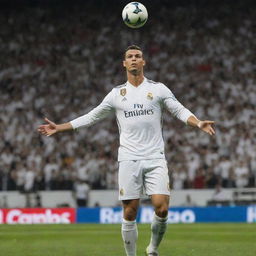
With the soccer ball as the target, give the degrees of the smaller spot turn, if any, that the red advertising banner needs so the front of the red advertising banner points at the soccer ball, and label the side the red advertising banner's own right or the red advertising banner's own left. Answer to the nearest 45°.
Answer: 0° — it already faces it

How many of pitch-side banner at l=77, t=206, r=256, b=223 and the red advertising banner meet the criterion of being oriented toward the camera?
2

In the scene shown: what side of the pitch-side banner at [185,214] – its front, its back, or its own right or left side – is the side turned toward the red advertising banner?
right

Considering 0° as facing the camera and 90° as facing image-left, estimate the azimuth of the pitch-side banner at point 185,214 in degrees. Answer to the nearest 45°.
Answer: approximately 0°

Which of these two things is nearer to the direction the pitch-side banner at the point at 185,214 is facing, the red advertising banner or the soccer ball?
the soccer ball

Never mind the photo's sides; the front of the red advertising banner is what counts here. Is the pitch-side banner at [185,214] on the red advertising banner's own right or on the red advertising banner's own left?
on the red advertising banner's own left

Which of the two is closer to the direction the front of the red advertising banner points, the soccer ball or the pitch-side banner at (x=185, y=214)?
the soccer ball

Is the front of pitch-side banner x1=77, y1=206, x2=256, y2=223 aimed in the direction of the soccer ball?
yes
